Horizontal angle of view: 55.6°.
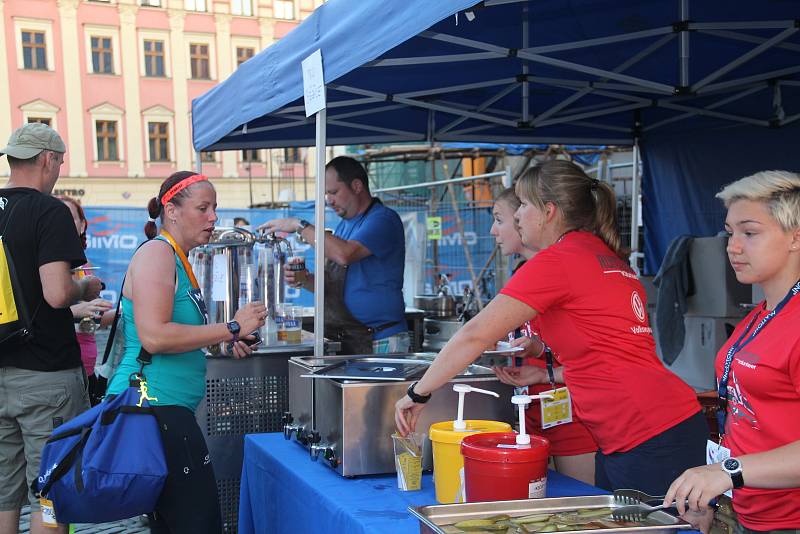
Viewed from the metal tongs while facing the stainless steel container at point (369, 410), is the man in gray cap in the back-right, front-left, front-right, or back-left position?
front-left

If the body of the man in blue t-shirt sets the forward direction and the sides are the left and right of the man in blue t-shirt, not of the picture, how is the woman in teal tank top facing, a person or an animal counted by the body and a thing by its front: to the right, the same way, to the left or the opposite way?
the opposite way

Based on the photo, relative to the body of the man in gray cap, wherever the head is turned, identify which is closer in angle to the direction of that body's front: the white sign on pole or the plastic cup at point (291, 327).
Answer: the plastic cup

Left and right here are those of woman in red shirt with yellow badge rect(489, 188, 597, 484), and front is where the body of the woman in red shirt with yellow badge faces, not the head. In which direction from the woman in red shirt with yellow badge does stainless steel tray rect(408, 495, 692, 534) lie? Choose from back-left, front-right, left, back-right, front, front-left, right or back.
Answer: left

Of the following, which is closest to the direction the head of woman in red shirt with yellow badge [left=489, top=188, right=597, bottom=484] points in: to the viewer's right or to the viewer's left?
to the viewer's left

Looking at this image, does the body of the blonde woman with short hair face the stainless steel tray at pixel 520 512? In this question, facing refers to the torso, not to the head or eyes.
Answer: yes

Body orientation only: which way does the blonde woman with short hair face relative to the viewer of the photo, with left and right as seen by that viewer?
facing the viewer and to the left of the viewer

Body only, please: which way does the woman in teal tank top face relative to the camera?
to the viewer's right

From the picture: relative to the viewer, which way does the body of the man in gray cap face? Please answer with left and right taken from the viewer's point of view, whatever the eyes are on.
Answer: facing away from the viewer and to the right of the viewer

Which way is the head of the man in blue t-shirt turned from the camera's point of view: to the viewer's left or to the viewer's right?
to the viewer's left

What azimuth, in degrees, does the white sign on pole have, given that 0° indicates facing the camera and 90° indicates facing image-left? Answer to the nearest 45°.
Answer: approximately 45°

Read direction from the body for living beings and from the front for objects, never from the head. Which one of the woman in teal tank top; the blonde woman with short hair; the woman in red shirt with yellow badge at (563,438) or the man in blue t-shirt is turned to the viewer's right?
the woman in teal tank top

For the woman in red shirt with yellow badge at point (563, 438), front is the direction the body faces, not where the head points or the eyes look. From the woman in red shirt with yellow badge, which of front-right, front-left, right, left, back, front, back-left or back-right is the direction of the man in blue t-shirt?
front-right

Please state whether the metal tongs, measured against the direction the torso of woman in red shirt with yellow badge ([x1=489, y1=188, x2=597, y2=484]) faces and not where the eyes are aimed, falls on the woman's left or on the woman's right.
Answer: on the woman's left
